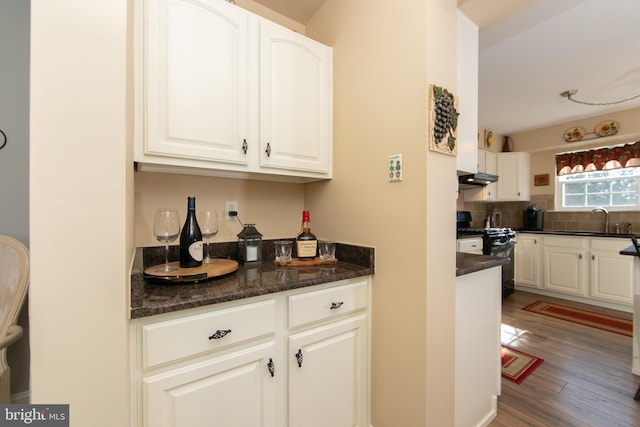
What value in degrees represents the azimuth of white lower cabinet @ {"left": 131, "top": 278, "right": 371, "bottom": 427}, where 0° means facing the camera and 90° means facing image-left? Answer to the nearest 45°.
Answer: approximately 315°

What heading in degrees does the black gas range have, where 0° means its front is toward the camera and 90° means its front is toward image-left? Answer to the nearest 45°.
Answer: approximately 315°

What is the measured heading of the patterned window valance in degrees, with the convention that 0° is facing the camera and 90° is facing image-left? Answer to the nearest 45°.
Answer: approximately 45°

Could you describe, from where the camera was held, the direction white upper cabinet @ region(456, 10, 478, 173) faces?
facing to the right of the viewer

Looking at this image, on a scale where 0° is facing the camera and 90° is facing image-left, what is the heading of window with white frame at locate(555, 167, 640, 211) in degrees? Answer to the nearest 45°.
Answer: approximately 45°

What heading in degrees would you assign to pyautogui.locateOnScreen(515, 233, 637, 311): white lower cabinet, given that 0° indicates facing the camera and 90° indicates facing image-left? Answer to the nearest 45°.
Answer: approximately 45°
